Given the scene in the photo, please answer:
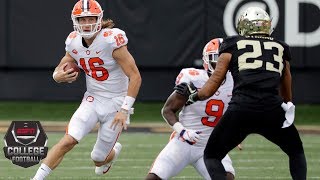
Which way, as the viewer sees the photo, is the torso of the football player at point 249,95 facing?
away from the camera

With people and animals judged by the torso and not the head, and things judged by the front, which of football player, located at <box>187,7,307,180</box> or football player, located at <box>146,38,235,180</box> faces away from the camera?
football player, located at <box>187,7,307,180</box>

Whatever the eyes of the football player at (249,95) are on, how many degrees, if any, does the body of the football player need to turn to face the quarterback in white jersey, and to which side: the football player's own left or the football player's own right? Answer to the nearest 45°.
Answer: approximately 45° to the football player's own left

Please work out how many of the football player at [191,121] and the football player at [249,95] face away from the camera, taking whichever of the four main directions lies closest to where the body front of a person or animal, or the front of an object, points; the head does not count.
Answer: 1
